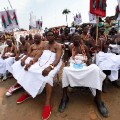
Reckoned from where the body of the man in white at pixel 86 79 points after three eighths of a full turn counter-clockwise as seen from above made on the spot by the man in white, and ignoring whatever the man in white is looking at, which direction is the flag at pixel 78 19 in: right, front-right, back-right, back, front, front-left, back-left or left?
front-left

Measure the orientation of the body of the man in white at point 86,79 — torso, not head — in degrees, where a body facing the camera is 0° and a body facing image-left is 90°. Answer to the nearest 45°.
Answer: approximately 0°

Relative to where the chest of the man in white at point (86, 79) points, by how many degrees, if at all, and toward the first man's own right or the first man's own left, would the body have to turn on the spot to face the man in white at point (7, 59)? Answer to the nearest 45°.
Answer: approximately 135° to the first man's own right

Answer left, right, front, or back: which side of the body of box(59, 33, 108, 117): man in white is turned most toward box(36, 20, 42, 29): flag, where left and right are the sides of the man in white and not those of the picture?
back
